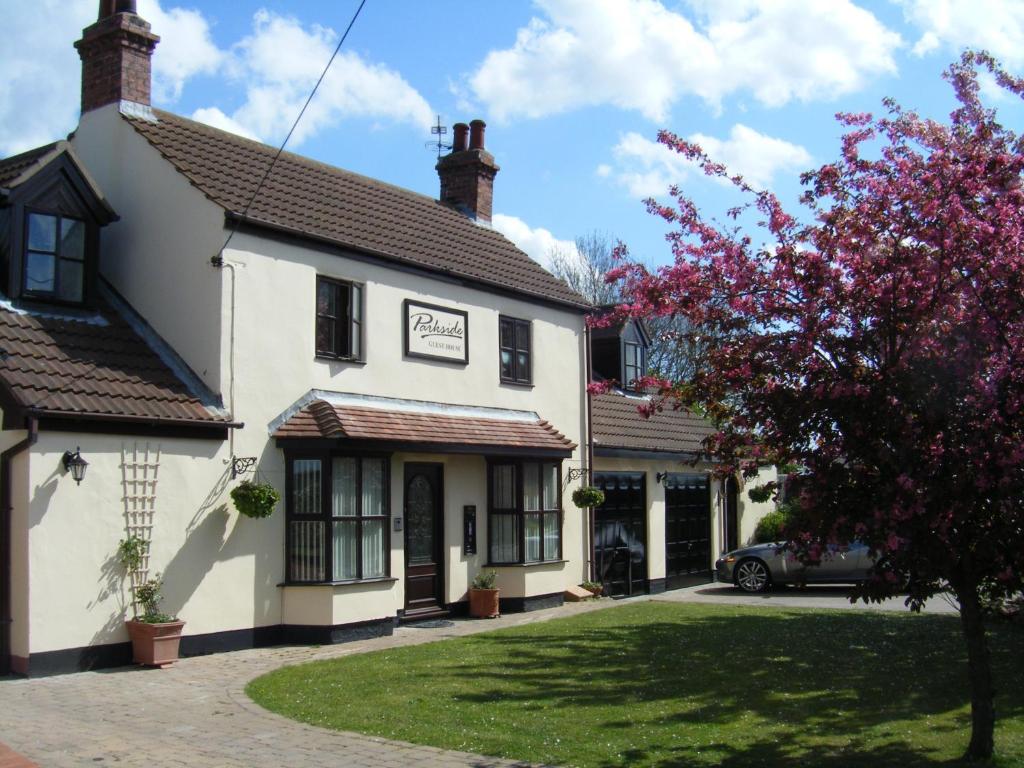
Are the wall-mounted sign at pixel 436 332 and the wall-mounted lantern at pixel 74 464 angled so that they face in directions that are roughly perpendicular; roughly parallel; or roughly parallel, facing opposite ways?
roughly parallel

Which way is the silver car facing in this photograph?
to the viewer's left

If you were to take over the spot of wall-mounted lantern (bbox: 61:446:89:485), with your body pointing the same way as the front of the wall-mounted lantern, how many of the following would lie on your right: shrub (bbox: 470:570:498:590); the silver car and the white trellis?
0

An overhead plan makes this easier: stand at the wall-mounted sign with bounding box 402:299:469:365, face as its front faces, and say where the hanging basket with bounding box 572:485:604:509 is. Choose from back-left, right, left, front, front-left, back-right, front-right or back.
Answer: left

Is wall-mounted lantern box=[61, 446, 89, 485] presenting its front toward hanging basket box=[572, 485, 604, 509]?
no

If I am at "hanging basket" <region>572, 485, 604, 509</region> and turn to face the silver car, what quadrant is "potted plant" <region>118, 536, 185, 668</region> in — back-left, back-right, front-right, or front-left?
back-right

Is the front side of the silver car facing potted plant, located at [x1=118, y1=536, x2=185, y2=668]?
no

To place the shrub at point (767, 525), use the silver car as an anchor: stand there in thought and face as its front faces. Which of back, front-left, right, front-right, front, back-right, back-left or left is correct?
right

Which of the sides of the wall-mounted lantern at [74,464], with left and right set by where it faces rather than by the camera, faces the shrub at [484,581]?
left

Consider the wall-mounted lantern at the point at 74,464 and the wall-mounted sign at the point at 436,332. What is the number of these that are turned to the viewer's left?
0

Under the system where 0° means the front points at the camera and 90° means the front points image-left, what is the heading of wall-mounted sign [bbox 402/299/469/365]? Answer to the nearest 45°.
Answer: approximately 315°

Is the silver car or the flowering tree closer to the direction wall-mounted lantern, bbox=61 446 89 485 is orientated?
the flowering tree

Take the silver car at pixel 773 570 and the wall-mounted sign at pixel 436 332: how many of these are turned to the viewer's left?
1
